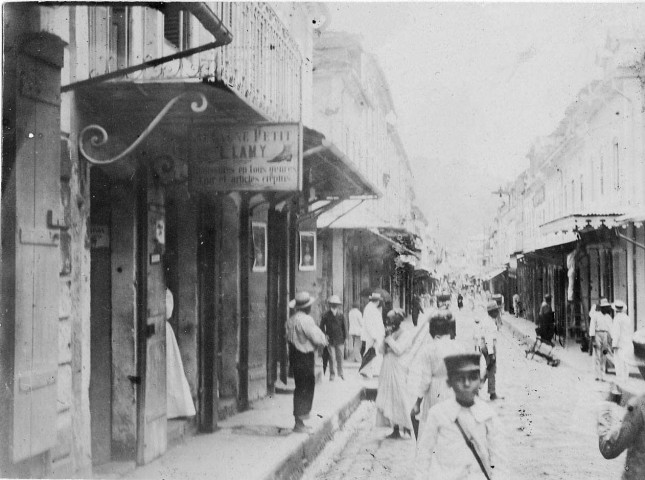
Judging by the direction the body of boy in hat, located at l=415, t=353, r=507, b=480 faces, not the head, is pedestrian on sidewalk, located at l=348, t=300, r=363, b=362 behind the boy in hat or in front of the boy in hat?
behind

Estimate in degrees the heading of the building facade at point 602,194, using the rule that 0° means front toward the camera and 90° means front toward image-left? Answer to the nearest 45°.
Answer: approximately 90°

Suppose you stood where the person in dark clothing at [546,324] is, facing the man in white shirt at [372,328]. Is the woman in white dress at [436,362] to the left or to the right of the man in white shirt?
left

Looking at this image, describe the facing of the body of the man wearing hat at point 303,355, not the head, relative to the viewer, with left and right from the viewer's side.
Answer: facing away from the viewer and to the right of the viewer

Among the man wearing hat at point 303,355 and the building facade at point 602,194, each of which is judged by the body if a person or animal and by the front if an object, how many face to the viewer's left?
1

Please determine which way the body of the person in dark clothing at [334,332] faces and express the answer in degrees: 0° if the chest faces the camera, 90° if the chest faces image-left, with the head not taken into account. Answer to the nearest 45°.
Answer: approximately 0°

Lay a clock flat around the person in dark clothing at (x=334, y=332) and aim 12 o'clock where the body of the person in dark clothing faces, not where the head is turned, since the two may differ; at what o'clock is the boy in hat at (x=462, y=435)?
The boy in hat is roughly at 12 o'clock from the person in dark clothing.

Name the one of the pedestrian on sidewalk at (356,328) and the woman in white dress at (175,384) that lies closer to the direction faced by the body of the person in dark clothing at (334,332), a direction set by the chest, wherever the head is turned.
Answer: the woman in white dress

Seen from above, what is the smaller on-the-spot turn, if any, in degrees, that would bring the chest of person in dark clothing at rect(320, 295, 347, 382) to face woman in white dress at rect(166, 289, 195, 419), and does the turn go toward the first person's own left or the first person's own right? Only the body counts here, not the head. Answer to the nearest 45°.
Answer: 0° — they already face them

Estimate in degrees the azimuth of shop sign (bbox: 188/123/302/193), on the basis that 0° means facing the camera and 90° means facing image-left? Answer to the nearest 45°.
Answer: approximately 0°
